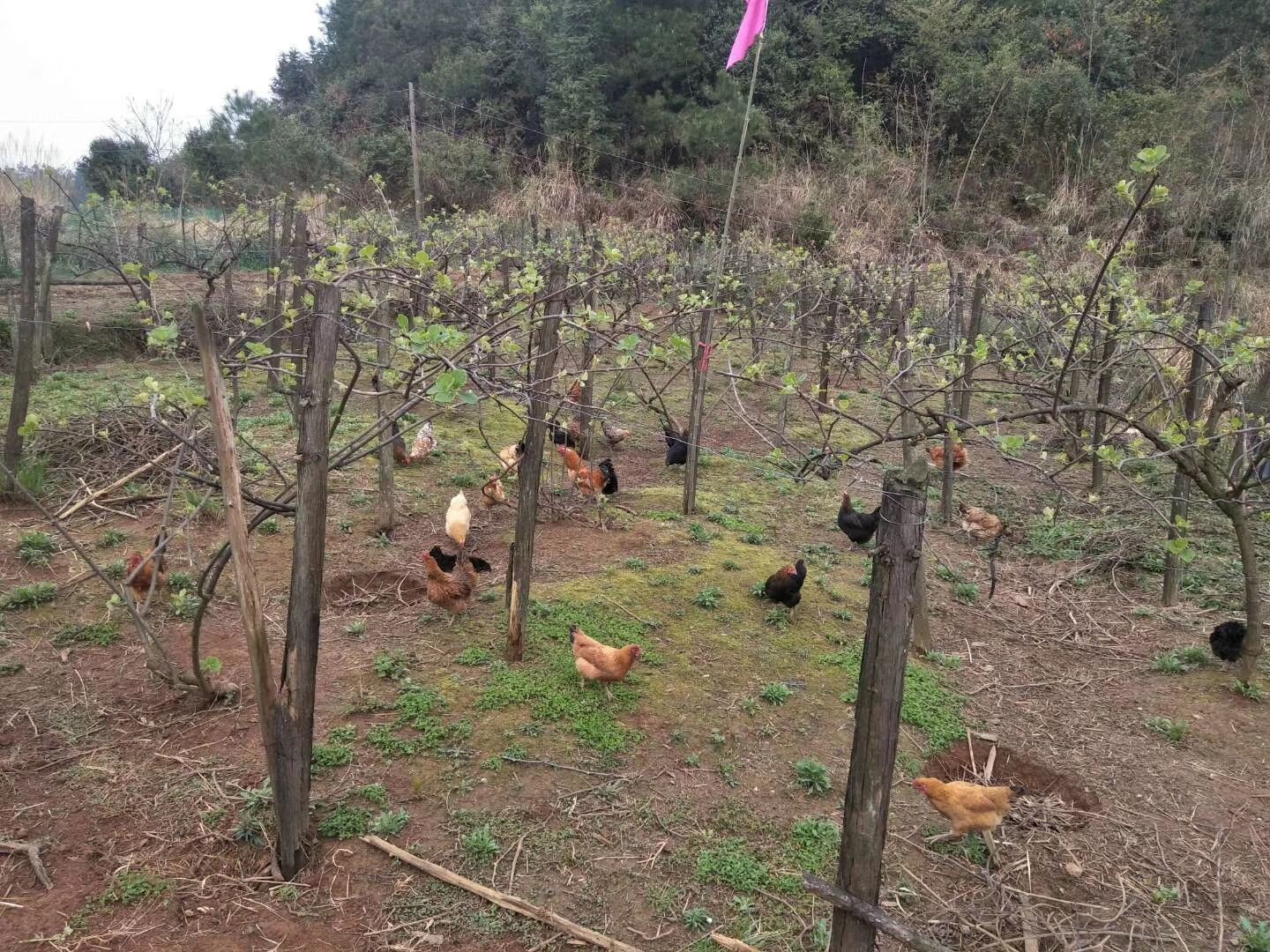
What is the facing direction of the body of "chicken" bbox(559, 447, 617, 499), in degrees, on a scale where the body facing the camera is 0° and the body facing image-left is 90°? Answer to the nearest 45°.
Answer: approximately 90°

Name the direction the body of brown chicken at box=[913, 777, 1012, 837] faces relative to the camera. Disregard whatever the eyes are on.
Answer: to the viewer's left

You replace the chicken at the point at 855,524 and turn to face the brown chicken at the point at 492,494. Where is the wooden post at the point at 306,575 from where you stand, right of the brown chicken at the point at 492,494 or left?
left
